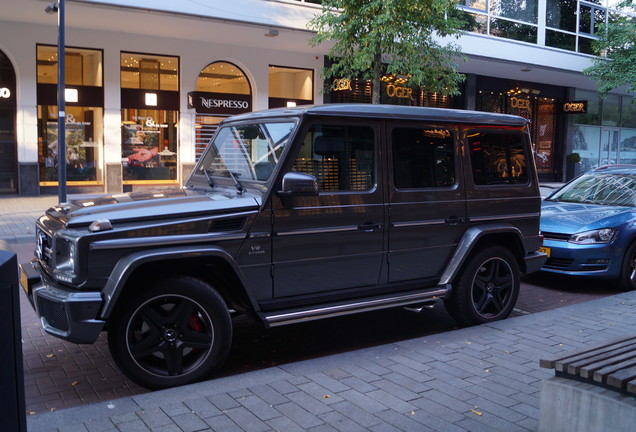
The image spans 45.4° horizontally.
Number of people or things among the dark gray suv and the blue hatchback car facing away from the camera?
0

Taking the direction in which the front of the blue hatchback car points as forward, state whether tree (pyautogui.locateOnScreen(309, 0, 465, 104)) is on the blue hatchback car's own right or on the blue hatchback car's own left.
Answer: on the blue hatchback car's own right

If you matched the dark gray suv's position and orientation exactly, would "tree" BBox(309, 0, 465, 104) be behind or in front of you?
behind

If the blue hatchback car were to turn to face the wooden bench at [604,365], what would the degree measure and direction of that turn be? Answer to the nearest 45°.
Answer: approximately 45° to its left

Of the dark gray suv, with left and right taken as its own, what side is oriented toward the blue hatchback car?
back

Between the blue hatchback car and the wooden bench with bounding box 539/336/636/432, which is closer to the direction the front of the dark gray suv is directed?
the wooden bench

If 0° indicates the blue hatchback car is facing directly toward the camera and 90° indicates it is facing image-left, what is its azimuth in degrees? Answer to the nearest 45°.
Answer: approximately 45°

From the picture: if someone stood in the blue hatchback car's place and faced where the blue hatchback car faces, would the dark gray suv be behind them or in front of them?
in front

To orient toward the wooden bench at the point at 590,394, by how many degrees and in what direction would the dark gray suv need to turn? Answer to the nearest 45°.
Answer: approximately 90° to its left

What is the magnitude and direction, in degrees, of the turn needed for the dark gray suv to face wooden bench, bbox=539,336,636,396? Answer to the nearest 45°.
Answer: approximately 90° to its left

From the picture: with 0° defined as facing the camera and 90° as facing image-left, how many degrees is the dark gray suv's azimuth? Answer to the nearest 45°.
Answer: approximately 45°

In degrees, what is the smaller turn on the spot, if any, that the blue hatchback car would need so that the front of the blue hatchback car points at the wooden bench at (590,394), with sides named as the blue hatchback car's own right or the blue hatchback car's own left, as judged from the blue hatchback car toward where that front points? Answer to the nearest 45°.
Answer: approximately 45° to the blue hatchback car's own left
